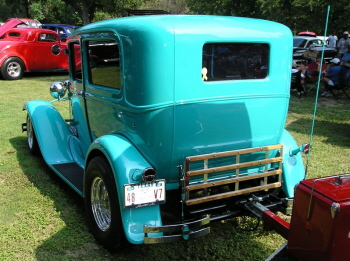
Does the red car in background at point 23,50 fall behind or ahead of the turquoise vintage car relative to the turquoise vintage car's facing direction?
ahead

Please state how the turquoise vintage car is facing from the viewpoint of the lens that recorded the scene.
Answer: facing away from the viewer and to the left of the viewer
